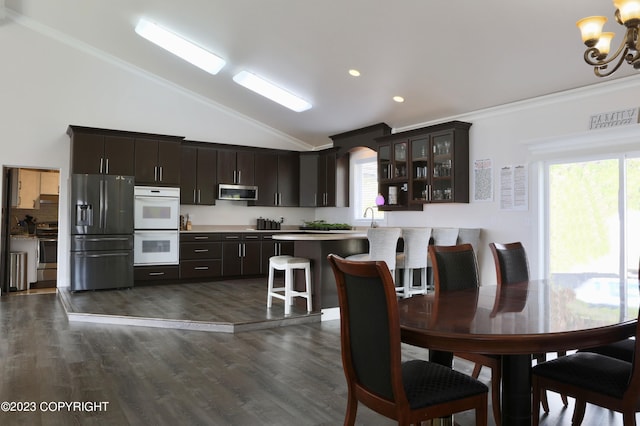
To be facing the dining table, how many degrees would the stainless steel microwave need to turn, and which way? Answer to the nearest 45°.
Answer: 0° — it already faces it

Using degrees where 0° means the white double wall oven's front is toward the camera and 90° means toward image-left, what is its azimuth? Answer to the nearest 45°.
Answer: approximately 0°

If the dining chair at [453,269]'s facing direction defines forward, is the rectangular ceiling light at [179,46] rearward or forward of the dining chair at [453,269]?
rearward

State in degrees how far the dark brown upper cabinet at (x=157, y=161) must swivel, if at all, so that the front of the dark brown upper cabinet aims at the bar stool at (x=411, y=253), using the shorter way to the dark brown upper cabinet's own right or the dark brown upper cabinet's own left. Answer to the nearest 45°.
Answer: approximately 45° to the dark brown upper cabinet's own left

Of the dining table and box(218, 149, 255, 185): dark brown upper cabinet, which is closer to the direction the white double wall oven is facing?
the dining table

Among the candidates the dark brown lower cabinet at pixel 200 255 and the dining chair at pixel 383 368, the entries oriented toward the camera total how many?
1

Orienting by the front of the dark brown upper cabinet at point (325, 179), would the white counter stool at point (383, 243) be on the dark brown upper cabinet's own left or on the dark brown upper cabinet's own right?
on the dark brown upper cabinet's own left

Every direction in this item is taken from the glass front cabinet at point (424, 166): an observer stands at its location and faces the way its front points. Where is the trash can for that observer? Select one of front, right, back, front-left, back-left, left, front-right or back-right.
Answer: front-right

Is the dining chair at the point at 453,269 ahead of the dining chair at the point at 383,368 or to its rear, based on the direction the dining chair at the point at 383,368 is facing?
ahead

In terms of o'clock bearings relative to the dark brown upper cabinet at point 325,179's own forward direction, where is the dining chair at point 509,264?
The dining chair is roughly at 10 o'clock from the dark brown upper cabinet.

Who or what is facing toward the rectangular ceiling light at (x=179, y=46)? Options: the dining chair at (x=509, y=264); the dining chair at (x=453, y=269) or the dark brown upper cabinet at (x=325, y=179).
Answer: the dark brown upper cabinet
